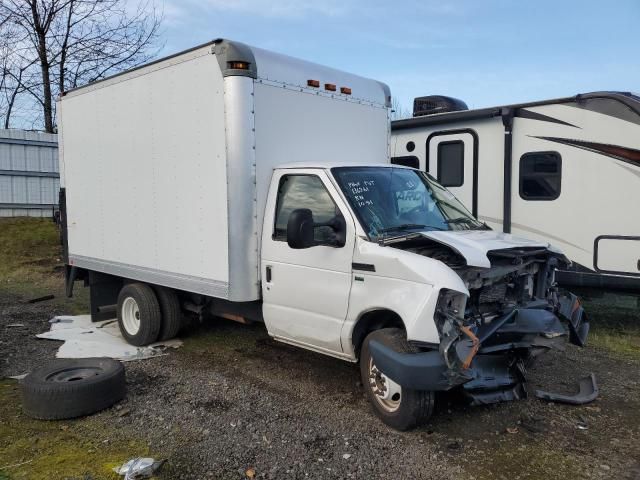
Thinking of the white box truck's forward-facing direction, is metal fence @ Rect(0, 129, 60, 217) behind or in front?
behind

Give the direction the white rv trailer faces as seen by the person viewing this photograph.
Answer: facing the viewer and to the right of the viewer

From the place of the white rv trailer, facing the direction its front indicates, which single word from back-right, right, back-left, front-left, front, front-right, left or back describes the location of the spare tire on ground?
right

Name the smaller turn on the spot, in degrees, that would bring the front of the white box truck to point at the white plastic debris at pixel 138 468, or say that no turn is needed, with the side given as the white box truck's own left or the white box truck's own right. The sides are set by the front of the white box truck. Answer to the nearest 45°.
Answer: approximately 90° to the white box truck's own right

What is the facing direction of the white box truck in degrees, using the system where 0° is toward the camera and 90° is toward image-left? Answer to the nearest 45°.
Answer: approximately 315°

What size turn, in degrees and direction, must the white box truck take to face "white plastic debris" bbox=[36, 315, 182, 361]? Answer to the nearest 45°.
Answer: approximately 180°

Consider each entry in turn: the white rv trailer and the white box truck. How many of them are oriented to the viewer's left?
0

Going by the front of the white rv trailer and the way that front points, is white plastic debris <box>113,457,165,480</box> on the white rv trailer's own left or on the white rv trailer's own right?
on the white rv trailer's own right
